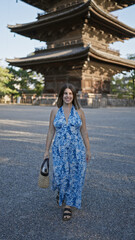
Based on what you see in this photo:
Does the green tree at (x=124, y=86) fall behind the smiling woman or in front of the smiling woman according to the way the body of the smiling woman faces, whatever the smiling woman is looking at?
behind

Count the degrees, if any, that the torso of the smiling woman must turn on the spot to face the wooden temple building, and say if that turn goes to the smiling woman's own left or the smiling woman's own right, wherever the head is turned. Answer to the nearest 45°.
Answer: approximately 180°

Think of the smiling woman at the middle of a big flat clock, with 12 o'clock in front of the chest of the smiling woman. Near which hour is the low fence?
The low fence is roughly at 6 o'clock from the smiling woman.

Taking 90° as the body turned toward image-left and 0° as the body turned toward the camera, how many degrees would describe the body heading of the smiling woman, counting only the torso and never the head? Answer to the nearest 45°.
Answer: approximately 0°
